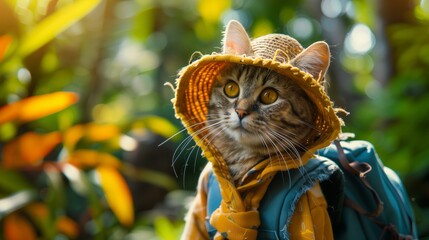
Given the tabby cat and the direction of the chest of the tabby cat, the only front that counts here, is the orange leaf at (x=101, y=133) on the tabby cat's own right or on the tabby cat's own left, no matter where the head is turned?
on the tabby cat's own right

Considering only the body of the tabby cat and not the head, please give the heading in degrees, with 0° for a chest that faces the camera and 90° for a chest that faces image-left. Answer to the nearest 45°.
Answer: approximately 45°

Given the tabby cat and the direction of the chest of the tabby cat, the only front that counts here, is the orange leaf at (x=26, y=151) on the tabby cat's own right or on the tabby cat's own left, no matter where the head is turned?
on the tabby cat's own right

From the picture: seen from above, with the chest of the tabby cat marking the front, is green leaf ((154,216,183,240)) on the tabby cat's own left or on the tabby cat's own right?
on the tabby cat's own right

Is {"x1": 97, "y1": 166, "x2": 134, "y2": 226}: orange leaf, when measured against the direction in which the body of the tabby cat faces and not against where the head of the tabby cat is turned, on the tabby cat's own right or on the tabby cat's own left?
on the tabby cat's own right
